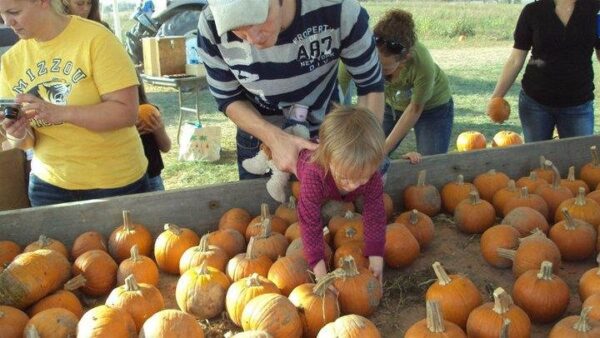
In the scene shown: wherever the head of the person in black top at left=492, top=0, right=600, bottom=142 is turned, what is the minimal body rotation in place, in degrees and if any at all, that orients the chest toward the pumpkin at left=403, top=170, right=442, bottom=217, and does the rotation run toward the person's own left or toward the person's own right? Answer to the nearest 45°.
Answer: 0° — they already face it

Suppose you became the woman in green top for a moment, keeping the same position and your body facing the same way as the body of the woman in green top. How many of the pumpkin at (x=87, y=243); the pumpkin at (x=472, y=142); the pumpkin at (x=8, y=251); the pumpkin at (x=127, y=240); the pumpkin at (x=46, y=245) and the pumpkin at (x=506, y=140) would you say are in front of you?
4

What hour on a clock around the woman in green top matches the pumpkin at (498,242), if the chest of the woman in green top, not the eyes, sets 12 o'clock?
The pumpkin is roughly at 10 o'clock from the woman in green top.

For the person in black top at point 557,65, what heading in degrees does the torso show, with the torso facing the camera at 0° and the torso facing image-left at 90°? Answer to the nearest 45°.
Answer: approximately 0°

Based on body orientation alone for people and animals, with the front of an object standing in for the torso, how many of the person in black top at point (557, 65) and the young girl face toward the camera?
2

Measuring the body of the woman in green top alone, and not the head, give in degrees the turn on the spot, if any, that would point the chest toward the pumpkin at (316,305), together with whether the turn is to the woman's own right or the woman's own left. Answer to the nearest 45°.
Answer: approximately 45° to the woman's own left

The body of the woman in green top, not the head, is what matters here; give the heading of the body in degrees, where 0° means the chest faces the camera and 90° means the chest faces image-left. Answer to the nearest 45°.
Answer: approximately 45°

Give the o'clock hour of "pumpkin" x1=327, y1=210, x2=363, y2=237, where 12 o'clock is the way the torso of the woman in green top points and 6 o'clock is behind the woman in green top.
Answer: The pumpkin is roughly at 11 o'clock from the woman in green top.

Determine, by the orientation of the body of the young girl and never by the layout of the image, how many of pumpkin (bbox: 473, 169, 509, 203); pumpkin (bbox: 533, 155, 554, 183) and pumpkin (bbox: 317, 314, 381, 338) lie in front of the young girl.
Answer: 1
